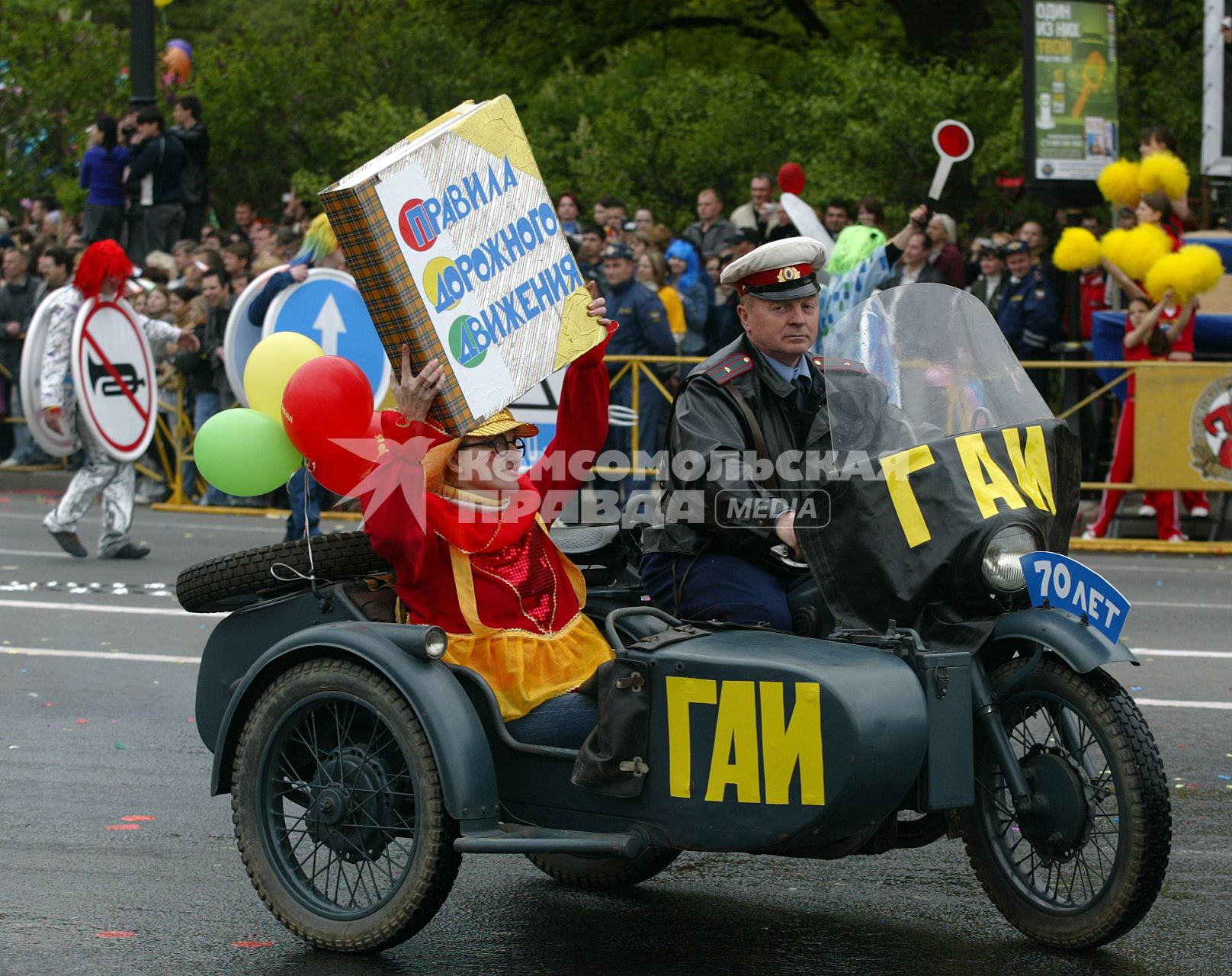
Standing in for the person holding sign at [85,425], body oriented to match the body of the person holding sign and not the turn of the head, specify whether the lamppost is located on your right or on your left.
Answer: on your left

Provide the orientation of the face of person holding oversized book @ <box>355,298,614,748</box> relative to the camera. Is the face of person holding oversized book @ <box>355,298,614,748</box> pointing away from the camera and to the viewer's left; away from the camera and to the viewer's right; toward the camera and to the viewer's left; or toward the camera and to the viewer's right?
toward the camera and to the viewer's right

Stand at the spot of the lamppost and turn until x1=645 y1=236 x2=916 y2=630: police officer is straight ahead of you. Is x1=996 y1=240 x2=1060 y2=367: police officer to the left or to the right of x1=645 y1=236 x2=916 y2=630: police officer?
left

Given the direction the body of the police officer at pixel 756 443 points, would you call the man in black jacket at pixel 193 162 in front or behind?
behind

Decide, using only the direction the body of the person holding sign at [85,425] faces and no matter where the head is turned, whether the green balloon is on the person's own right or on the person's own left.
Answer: on the person's own right

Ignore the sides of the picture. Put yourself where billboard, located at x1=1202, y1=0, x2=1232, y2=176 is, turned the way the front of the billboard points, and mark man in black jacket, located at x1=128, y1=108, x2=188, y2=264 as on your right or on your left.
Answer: on your right

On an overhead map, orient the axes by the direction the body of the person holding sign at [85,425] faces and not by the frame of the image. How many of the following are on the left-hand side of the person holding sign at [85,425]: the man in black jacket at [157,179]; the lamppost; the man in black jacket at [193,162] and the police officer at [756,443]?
3

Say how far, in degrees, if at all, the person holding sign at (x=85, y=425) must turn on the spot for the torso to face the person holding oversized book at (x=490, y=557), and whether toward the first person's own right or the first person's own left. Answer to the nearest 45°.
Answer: approximately 90° to the first person's own right

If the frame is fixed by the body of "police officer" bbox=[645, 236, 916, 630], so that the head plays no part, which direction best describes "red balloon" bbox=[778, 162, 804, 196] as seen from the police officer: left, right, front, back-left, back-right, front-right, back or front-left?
back-left

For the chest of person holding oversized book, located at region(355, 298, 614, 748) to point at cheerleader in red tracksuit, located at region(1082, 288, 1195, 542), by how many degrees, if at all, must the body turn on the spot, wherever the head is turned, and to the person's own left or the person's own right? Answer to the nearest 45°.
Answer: approximately 90° to the person's own left

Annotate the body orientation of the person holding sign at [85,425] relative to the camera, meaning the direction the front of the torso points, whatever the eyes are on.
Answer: to the viewer's right

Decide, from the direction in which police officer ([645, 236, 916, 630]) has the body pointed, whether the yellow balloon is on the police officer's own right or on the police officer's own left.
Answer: on the police officer's own right
